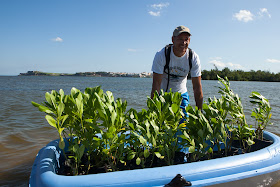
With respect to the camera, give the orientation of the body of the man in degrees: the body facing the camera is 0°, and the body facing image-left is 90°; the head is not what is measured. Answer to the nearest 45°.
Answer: approximately 0°

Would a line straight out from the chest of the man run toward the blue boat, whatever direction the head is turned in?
yes

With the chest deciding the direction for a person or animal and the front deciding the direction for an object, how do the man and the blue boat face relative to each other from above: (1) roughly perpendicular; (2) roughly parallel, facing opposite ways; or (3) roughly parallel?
roughly perpendicular

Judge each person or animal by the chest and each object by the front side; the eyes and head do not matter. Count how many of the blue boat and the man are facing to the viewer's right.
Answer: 1
